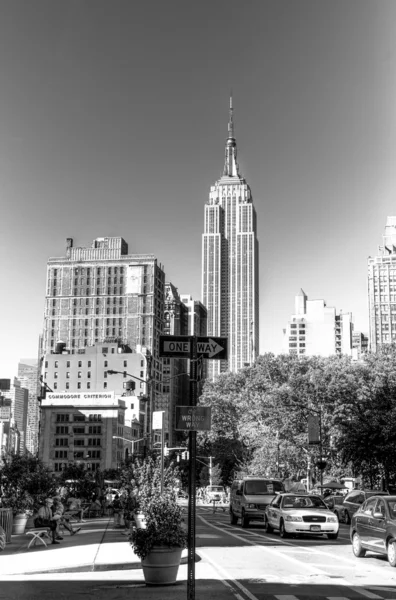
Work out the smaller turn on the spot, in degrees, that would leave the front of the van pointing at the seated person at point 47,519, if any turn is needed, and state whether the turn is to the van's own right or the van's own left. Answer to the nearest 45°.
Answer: approximately 90° to the van's own right

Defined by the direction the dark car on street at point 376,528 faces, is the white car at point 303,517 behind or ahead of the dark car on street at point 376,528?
behind

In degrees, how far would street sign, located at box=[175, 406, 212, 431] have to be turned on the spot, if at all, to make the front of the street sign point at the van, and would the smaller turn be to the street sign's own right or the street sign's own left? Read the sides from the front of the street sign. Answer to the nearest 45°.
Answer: approximately 180°

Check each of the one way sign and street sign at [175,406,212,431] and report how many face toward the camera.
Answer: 2

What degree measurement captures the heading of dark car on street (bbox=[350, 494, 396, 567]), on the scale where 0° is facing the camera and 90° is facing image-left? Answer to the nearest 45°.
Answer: approximately 315°
